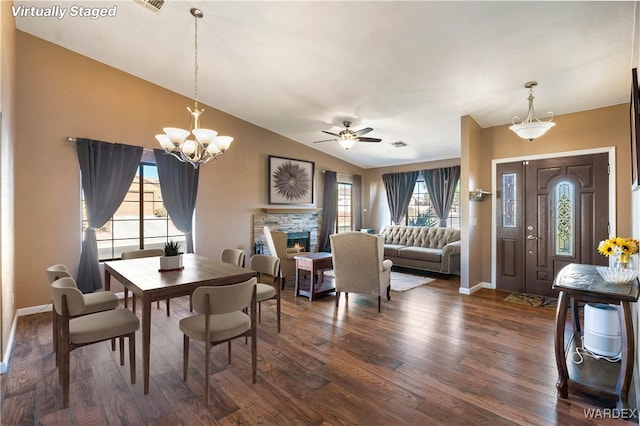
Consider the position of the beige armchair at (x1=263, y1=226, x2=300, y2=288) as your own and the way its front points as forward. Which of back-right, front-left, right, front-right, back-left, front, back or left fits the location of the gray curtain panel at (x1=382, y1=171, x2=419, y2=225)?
front-left

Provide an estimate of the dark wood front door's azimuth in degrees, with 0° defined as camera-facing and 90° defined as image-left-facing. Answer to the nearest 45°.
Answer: approximately 45°

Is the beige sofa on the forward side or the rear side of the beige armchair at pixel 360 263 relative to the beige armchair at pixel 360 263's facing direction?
on the forward side

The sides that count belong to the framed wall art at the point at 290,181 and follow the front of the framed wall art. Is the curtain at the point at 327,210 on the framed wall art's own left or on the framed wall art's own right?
on the framed wall art's own left

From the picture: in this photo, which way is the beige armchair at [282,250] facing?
to the viewer's right

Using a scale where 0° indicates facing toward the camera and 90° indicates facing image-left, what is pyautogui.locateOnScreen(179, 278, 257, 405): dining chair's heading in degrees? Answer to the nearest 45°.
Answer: approximately 135°

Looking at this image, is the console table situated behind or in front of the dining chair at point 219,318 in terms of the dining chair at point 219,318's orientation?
behind

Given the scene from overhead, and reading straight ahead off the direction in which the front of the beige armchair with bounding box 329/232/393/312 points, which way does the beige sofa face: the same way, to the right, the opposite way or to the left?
the opposite way

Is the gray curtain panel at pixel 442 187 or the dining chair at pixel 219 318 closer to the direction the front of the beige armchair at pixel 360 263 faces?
the gray curtain panel

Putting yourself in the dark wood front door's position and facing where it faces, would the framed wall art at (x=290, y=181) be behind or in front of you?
in front

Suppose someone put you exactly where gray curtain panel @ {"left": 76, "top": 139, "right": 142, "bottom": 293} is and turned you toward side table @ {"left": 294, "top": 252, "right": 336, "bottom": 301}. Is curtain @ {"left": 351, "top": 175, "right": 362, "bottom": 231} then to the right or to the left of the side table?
left

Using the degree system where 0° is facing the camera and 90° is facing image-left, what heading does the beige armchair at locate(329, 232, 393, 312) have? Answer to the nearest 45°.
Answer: approximately 225°
